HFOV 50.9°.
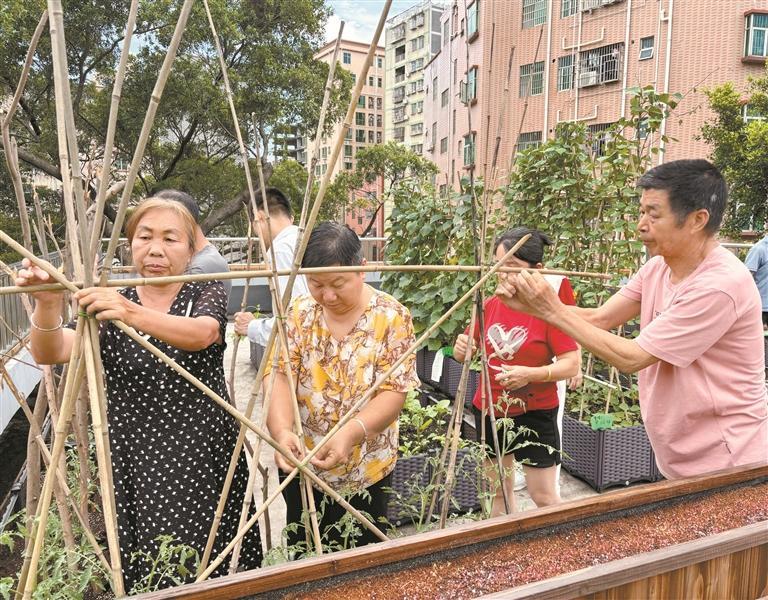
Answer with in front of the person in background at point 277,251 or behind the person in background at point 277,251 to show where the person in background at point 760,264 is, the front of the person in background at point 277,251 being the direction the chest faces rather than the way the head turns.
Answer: behind

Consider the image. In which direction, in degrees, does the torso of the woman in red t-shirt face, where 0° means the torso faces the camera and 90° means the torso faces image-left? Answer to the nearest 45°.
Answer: approximately 45°

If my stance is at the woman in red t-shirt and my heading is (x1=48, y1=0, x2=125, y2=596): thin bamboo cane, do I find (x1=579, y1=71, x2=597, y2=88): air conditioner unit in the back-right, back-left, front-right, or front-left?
back-right

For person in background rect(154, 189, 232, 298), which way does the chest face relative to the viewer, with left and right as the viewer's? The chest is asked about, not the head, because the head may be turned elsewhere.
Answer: facing to the left of the viewer

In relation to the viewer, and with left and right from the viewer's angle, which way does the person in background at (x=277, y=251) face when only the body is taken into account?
facing to the left of the viewer

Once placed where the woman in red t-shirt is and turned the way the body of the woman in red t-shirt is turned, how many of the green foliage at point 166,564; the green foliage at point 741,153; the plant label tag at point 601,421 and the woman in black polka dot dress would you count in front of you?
2

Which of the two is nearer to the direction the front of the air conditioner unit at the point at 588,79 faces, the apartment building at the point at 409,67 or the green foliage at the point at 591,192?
the green foliage

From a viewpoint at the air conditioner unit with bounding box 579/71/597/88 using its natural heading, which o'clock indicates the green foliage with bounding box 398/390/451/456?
The green foliage is roughly at 12 o'clock from the air conditioner unit.

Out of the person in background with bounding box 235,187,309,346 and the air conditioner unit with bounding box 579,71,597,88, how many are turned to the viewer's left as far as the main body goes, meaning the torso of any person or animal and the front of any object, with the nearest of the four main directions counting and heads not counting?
1
